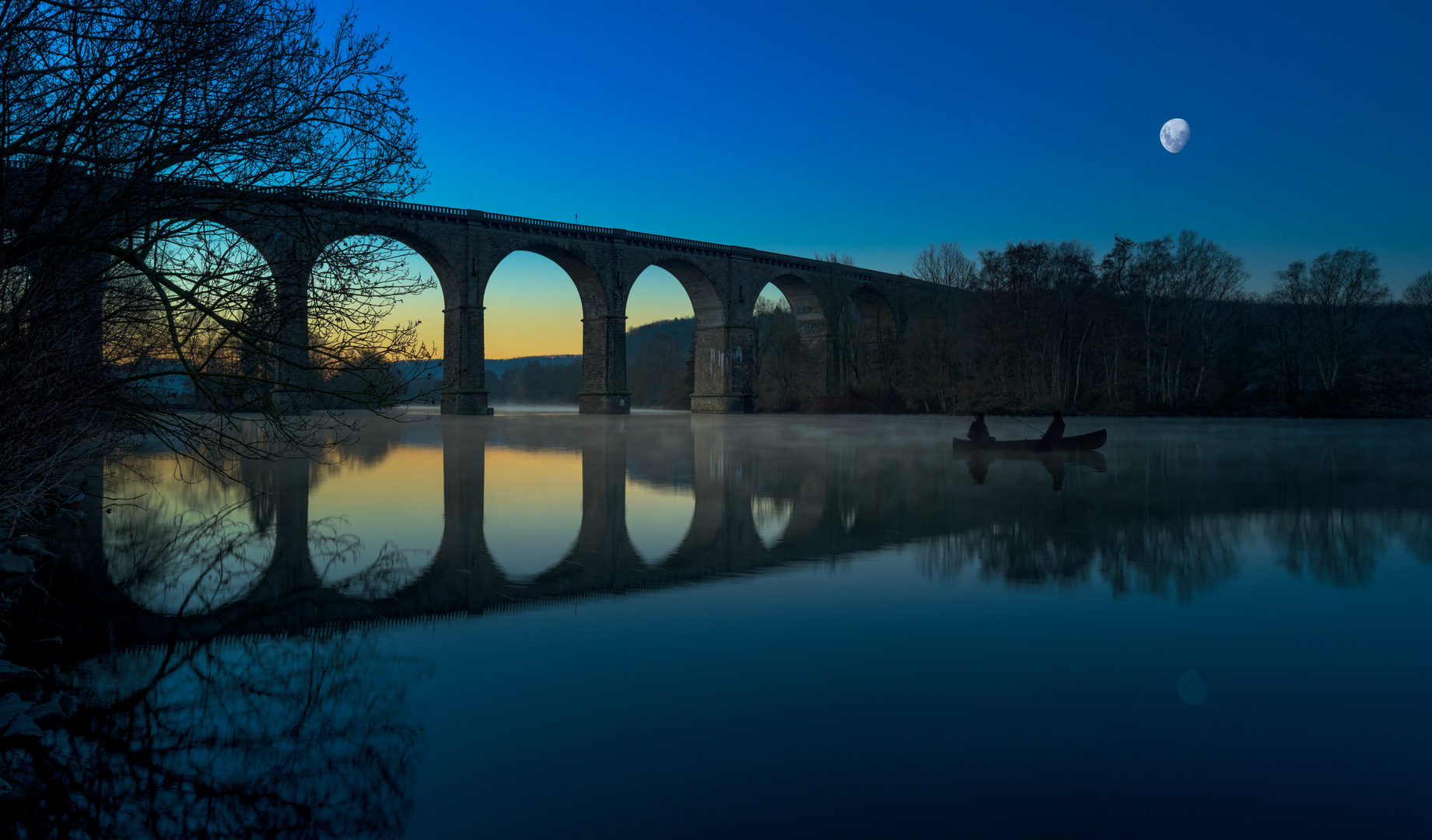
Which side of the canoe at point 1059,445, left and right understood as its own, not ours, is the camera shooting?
right

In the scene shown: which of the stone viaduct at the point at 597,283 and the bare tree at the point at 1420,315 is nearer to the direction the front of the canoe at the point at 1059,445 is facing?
the bare tree

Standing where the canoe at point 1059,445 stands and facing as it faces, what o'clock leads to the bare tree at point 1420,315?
The bare tree is roughly at 10 o'clock from the canoe.
